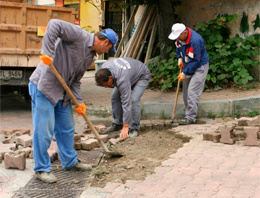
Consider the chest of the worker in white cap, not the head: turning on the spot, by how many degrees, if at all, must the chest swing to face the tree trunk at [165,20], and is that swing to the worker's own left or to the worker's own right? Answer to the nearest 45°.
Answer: approximately 90° to the worker's own right

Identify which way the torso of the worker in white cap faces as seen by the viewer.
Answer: to the viewer's left

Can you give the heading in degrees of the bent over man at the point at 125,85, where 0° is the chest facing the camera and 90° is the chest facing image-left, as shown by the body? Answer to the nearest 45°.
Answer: approximately 45°

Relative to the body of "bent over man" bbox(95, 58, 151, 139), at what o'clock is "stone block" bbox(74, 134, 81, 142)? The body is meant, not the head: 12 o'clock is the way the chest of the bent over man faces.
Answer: The stone block is roughly at 12 o'clock from the bent over man.

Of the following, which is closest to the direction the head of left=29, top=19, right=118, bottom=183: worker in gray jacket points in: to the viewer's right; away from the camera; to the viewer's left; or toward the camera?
to the viewer's right

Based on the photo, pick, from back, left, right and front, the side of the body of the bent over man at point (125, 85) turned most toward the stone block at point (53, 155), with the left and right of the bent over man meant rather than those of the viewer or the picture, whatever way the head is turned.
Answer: front

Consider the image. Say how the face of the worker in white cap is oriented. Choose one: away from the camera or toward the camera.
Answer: toward the camera

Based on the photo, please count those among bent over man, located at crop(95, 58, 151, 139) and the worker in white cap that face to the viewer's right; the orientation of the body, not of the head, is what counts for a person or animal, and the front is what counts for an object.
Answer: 0

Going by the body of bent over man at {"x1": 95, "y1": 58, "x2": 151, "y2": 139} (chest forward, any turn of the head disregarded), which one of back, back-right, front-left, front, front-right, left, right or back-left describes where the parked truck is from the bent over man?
right

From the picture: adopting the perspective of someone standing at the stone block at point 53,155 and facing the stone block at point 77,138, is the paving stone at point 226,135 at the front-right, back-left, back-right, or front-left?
front-right

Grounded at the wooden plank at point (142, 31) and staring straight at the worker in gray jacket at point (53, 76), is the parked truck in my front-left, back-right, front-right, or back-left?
front-right

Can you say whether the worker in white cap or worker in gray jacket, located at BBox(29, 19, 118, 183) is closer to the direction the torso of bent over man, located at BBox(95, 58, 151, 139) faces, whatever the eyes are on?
the worker in gray jacket

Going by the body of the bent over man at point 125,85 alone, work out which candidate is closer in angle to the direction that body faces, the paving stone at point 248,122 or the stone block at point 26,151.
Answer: the stone block

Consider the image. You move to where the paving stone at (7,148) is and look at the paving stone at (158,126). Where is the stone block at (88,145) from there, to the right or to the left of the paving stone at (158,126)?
right
